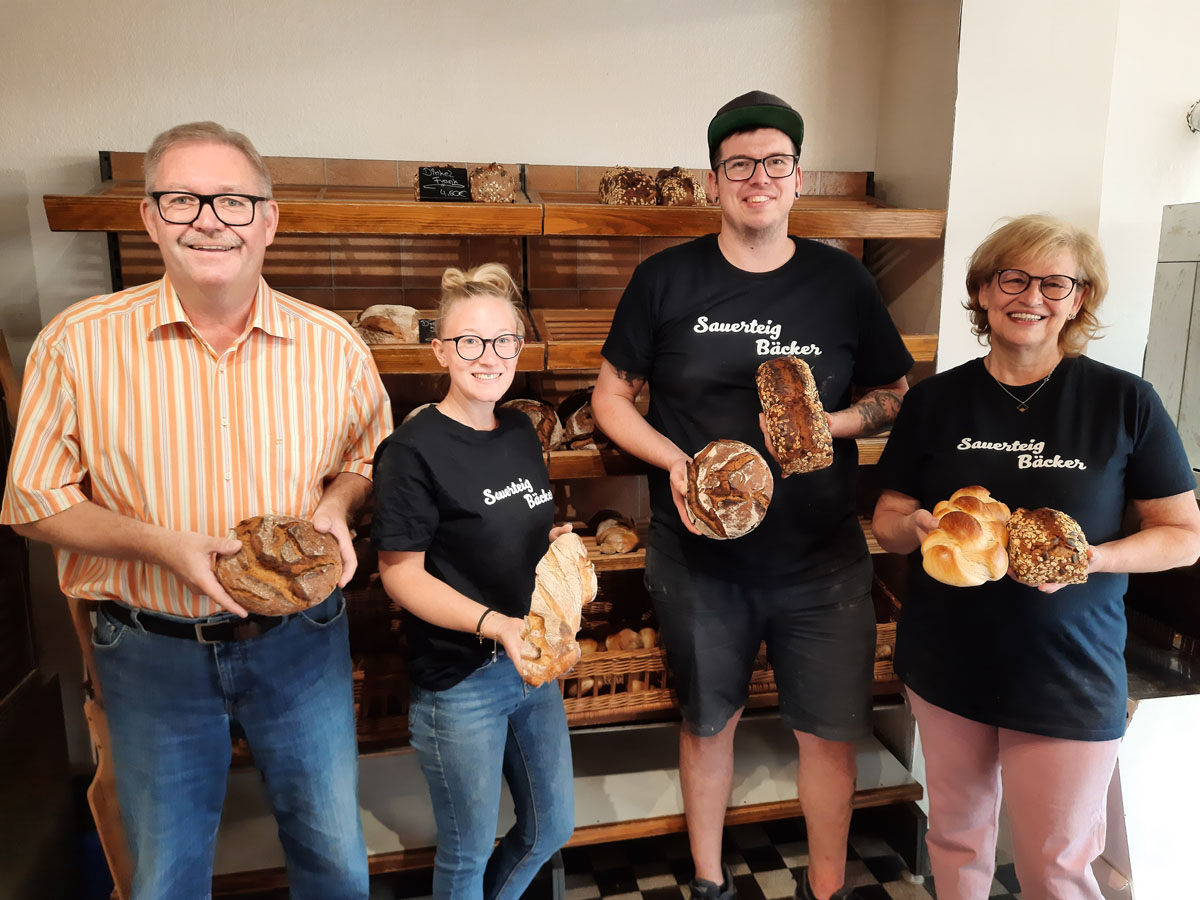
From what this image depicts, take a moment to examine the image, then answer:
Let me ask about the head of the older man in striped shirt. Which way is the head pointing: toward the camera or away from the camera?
toward the camera

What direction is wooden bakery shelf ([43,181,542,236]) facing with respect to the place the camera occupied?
facing the viewer

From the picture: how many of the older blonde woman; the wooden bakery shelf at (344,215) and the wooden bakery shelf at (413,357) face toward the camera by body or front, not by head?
3

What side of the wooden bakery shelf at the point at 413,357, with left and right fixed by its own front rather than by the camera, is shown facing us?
front

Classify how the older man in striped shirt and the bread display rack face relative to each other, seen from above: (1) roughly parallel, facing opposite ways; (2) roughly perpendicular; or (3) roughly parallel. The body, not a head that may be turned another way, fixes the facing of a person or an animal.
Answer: roughly parallel

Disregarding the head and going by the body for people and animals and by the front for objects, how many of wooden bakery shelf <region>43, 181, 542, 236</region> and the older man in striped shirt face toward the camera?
2

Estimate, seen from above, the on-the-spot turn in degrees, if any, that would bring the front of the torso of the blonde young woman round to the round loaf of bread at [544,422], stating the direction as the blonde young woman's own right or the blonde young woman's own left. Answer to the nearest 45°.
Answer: approximately 135° to the blonde young woman's own left

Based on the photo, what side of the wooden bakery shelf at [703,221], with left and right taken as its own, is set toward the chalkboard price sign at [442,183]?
right

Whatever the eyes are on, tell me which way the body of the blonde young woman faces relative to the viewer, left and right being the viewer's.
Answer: facing the viewer and to the right of the viewer

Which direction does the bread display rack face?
toward the camera

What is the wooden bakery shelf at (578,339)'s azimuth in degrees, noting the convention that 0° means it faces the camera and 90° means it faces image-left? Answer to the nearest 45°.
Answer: approximately 0°

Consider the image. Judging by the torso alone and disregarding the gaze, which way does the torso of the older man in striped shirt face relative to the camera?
toward the camera
